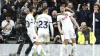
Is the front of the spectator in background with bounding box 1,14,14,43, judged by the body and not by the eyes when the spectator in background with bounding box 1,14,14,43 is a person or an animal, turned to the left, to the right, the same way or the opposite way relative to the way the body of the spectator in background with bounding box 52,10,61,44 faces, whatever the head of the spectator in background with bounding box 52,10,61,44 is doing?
the same way

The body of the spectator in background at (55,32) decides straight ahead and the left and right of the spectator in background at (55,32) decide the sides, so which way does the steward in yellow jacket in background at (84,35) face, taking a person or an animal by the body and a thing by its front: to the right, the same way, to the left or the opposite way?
the same way

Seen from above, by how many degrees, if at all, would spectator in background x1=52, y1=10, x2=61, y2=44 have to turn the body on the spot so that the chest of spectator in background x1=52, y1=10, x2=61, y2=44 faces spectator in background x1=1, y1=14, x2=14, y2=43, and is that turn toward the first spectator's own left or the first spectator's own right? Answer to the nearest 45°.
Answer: approximately 90° to the first spectator's own right

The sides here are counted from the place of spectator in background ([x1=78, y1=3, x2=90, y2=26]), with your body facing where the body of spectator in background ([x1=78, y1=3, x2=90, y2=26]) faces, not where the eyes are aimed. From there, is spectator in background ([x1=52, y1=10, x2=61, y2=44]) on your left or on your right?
on your right

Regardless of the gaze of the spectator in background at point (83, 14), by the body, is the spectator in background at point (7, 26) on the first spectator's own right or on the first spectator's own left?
on the first spectator's own right

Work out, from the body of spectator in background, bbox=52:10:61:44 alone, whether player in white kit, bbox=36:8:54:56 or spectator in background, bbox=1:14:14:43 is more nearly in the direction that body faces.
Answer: the player in white kit

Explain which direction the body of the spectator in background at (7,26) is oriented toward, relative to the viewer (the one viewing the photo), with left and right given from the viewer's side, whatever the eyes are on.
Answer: facing the viewer

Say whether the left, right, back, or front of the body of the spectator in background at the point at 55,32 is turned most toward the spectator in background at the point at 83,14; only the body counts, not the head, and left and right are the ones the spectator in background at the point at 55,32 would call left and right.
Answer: left

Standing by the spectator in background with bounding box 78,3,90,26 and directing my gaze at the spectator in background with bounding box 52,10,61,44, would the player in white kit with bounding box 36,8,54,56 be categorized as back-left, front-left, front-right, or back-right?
front-left

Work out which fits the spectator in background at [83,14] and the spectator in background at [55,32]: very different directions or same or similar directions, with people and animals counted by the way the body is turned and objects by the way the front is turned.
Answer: same or similar directions

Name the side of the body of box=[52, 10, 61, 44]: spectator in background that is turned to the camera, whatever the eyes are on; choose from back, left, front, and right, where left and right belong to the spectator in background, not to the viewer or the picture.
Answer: front
